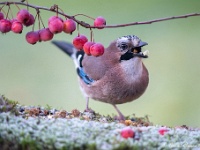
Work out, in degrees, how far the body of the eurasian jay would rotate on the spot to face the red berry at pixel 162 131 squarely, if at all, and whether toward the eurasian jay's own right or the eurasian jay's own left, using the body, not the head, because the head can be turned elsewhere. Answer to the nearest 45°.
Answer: approximately 45° to the eurasian jay's own right

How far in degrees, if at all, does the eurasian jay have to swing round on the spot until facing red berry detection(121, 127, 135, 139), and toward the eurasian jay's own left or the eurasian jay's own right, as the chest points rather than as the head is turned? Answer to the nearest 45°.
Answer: approximately 45° to the eurasian jay's own right

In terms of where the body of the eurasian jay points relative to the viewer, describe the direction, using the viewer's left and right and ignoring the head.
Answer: facing the viewer and to the right of the viewer
